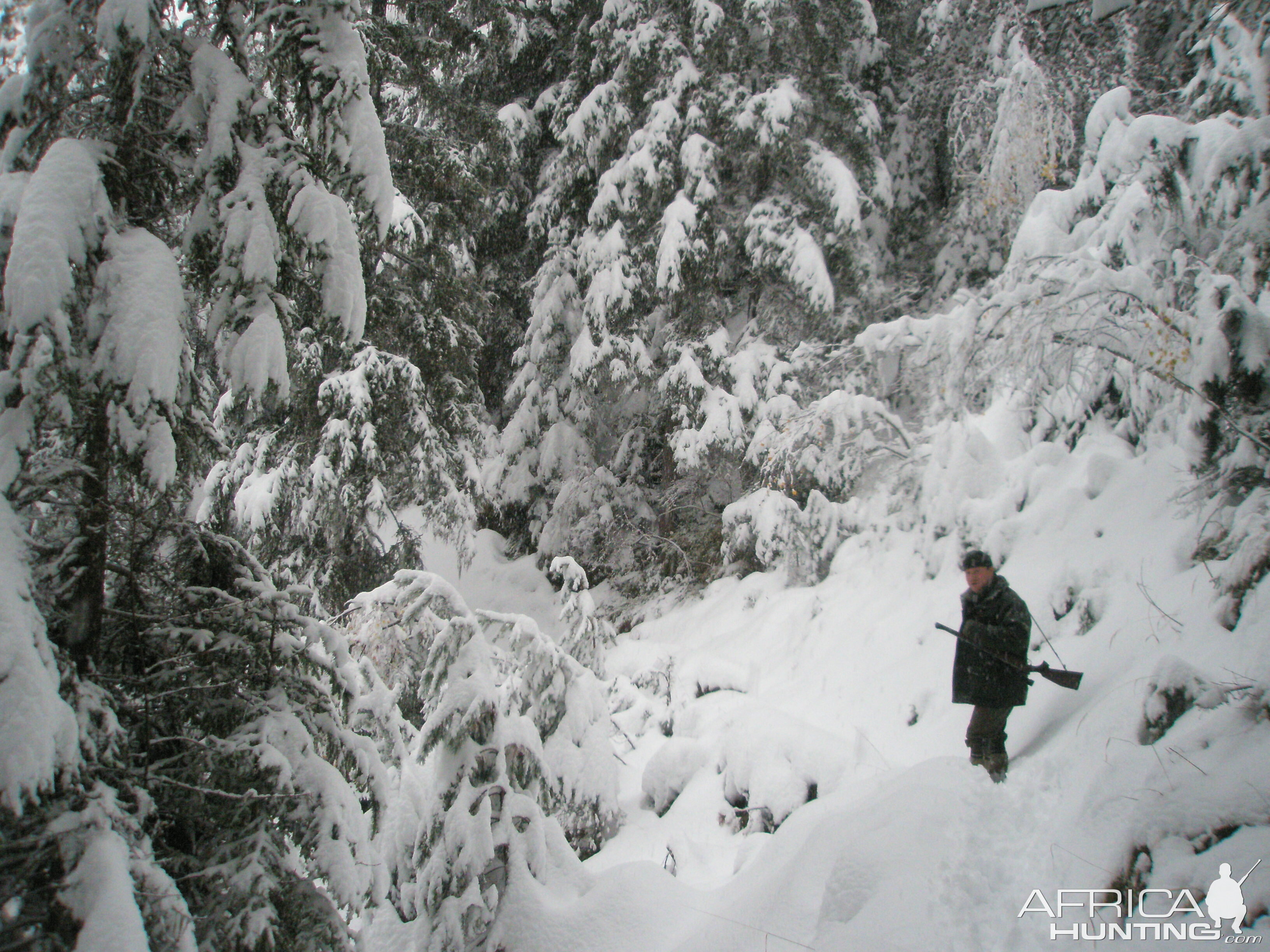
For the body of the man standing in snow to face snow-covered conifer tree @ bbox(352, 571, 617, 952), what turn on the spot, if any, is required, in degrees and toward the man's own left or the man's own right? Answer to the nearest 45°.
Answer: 0° — they already face it

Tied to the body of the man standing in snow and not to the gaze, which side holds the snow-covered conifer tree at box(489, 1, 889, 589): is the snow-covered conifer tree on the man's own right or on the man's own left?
on the man's own right

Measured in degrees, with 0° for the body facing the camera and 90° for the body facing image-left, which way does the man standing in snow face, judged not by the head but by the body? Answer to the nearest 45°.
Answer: approximately 45°
